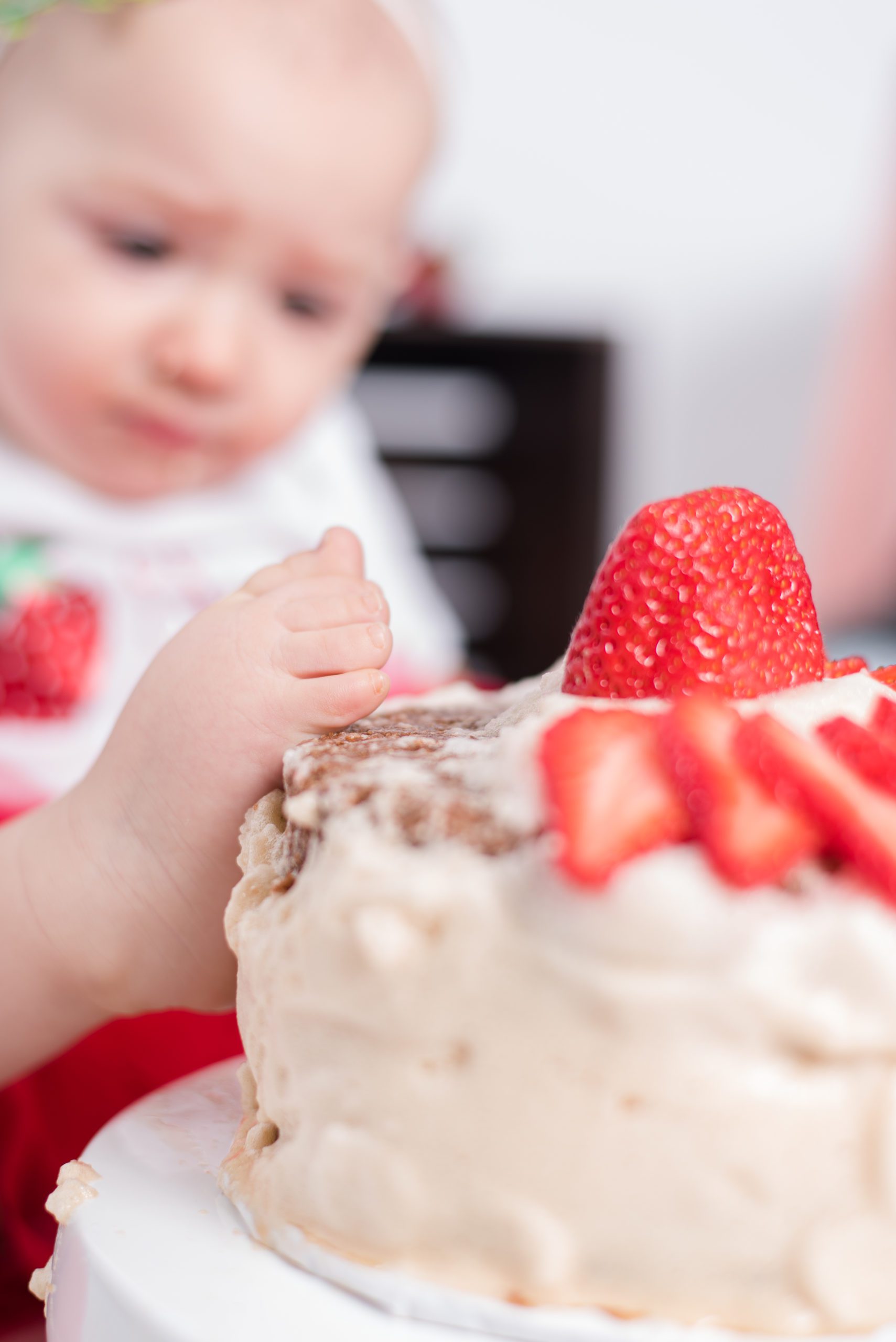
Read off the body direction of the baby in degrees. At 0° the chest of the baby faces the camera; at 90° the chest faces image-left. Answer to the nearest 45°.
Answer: approximately 315°

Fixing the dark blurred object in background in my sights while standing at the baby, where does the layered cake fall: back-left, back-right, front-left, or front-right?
back-right

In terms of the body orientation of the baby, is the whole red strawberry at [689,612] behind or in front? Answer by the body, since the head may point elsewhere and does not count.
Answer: in front

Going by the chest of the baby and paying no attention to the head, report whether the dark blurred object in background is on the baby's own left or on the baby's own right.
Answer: on the baby's own left

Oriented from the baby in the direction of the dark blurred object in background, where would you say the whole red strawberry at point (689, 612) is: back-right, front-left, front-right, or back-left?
back-right
